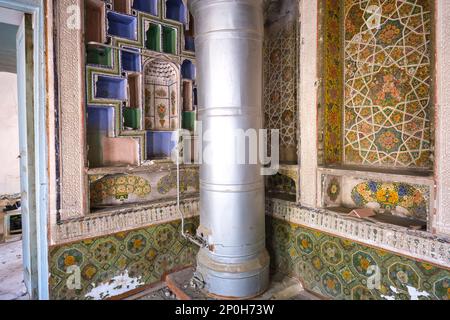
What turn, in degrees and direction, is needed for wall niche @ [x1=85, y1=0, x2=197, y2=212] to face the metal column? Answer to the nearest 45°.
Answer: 0° — it already faces it

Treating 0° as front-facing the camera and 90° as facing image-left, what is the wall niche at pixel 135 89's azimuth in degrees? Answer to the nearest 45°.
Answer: approximately 315°
